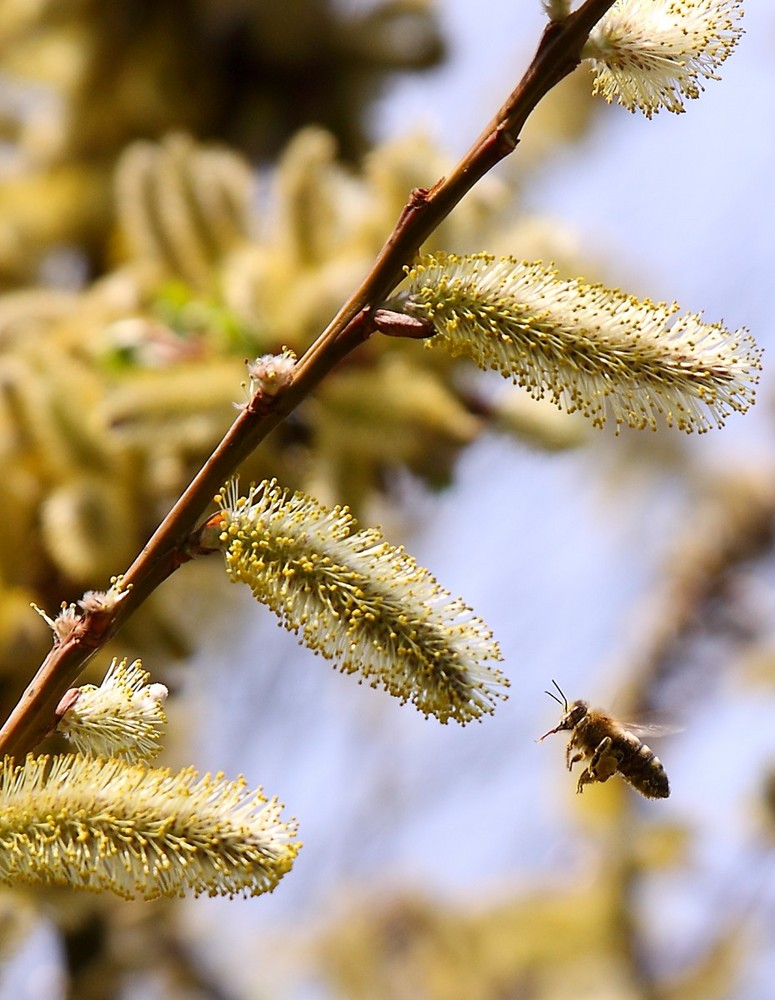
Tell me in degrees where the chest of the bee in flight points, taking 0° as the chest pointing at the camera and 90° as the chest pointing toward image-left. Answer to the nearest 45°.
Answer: approximately 90°
